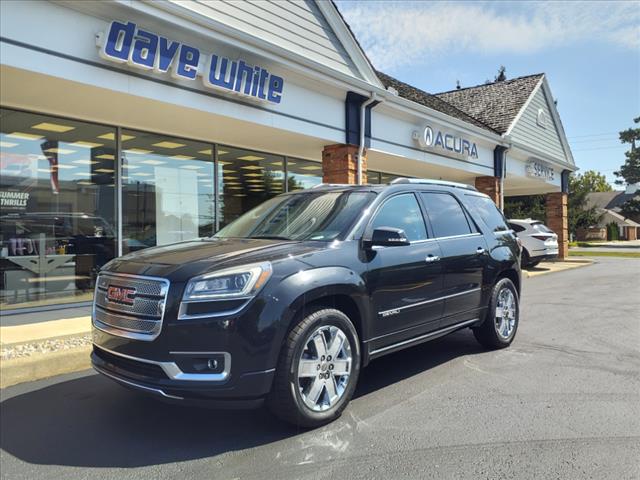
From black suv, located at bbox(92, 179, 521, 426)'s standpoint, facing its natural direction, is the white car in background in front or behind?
behind

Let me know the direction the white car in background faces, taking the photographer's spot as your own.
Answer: facing away from the viewer and to the left of the viewer

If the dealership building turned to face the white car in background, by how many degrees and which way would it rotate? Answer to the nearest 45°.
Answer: approximately 90° to its left

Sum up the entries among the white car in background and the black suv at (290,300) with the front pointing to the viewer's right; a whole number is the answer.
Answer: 0

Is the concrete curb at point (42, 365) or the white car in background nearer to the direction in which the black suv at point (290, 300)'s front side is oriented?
the concrete curb

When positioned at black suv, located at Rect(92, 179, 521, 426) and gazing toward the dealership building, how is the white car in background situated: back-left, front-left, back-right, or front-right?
front-right

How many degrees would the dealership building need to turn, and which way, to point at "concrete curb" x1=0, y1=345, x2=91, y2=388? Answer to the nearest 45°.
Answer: approximately 45° to its right

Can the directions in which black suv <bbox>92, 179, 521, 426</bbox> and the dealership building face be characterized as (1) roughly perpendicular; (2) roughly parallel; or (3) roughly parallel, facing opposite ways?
roughly perpendicular

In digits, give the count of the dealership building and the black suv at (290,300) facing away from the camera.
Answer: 0

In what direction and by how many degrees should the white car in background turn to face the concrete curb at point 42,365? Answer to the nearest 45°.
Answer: approximately 135° to its left

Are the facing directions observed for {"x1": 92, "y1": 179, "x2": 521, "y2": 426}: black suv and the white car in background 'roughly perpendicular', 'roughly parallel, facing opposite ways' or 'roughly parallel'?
roughly perpendicular

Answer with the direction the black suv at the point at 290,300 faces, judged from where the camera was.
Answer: facing the viewer and to the left of the viewer

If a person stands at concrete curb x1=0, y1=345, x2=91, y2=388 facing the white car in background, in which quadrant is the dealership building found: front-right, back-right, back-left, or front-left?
front-left
